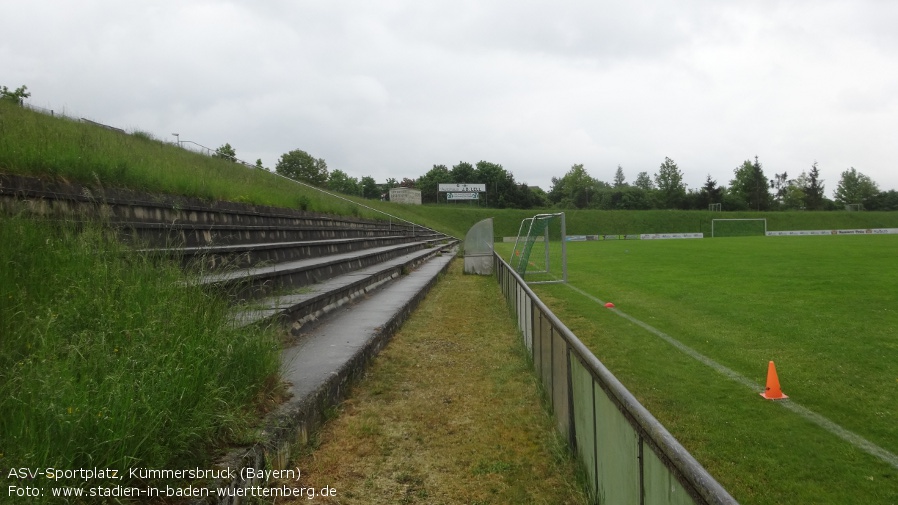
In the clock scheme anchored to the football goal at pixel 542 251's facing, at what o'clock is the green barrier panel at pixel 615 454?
The green barrier panel is roughly at 3 o'clock from the football goal.

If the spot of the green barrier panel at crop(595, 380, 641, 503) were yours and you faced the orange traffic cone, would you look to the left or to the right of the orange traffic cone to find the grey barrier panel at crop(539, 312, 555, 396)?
left

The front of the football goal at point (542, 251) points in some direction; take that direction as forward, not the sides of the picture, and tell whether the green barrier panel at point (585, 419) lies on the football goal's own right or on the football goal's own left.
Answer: on the football goal's own right

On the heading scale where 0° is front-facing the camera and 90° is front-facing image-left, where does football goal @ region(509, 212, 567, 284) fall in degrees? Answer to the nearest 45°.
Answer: approximately 270°

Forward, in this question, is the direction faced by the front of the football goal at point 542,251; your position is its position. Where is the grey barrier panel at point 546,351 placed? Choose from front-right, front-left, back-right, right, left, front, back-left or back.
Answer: right

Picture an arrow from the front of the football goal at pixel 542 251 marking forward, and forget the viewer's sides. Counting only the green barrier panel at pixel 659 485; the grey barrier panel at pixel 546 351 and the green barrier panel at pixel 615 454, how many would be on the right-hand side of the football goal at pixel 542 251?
3

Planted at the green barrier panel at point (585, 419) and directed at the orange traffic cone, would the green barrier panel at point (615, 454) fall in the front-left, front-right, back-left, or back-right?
back-right

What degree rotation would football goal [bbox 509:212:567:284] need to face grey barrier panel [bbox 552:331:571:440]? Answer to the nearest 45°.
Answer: approximately 90° to its right

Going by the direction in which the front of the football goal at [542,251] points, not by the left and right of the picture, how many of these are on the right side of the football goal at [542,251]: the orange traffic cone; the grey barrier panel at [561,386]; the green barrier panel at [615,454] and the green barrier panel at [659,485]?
4

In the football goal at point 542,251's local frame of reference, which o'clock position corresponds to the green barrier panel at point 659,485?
The green barrier panel is roughly at 3 o'clock from the football goal.

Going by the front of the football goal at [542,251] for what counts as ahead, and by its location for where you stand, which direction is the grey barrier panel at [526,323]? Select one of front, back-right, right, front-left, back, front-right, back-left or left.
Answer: right

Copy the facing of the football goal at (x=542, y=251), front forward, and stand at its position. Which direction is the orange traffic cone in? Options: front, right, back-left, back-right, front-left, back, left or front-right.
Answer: right
